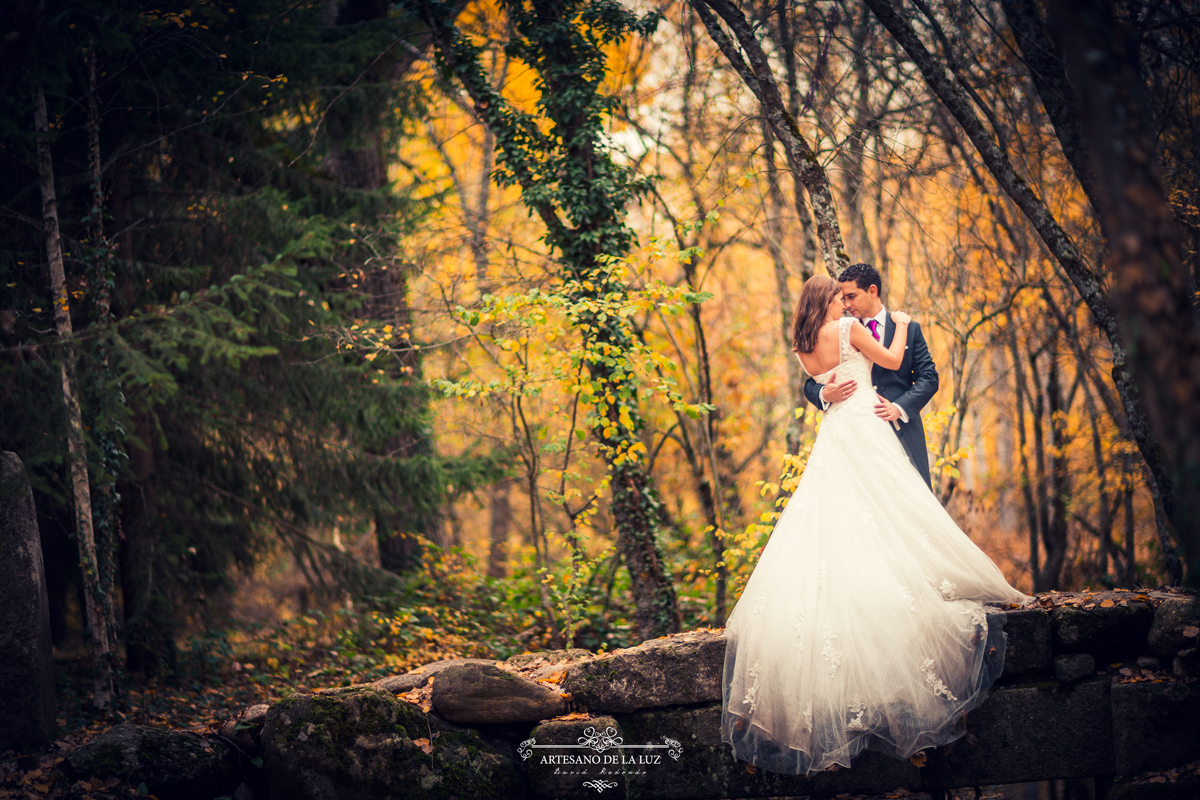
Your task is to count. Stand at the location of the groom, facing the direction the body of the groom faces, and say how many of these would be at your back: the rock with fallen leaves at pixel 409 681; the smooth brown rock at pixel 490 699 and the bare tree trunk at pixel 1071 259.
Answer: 1

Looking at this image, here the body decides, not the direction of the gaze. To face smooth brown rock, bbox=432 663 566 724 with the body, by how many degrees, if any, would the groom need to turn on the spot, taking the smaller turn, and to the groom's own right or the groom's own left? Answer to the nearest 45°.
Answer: approximately 45° to the groom's own right

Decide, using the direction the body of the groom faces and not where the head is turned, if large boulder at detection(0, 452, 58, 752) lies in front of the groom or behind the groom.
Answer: in front

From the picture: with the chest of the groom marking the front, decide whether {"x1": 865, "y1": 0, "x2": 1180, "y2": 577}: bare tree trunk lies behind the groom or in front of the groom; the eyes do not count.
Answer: behind

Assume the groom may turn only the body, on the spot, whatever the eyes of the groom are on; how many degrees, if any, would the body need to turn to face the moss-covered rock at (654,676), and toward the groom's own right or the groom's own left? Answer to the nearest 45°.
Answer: approximately 45° to the groom's own right

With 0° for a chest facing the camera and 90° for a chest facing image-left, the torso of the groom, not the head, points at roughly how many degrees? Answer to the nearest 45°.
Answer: approximately 45°

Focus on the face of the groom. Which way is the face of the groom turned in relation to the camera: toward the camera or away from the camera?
toward the camera

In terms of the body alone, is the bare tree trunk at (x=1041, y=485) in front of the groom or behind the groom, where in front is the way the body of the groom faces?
behind

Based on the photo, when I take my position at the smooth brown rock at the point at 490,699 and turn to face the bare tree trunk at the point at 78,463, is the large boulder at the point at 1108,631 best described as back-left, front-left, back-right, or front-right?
back-right
